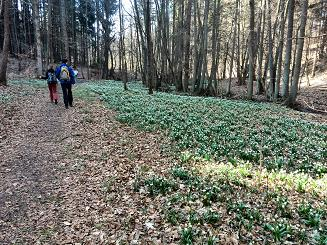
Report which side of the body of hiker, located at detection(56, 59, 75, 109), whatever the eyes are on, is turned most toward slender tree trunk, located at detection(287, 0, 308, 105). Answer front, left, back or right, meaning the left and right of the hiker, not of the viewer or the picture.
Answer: right

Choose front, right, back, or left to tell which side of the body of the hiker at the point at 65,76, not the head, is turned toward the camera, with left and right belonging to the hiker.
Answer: back

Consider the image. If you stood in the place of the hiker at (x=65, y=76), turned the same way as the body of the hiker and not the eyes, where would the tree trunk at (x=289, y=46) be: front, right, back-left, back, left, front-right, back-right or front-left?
right
